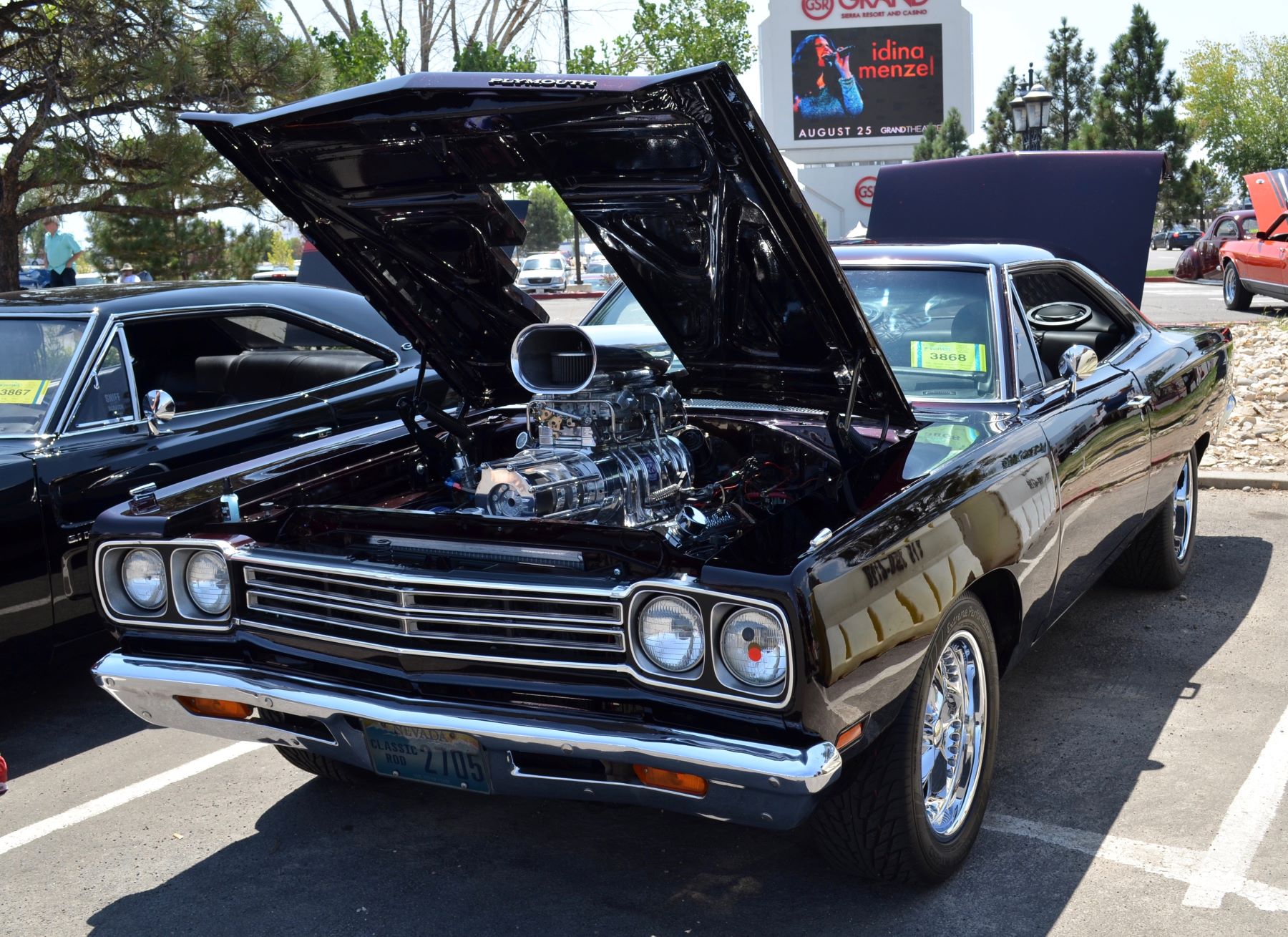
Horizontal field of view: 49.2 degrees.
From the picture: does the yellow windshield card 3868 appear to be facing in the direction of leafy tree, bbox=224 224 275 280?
no

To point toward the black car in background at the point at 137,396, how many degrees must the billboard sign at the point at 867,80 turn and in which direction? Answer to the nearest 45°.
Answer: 0° — it already faces it

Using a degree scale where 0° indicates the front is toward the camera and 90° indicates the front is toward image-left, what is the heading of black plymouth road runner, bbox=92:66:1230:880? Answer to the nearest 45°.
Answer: approximately 45°

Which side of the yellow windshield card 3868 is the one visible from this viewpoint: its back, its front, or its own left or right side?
front

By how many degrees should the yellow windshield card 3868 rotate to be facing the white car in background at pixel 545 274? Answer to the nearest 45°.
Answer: approximately 180°

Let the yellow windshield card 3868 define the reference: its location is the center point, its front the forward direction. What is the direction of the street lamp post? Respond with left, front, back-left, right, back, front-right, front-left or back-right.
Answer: back

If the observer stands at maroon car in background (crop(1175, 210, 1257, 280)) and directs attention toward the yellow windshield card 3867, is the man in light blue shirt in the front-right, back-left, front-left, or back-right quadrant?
front-right

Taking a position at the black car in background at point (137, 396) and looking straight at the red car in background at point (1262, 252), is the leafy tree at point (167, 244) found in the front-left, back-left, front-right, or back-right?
front-left

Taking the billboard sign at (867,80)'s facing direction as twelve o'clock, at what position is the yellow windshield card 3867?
The yellow windshield card 3867 is roughly at 12 o'clock from the billboard sign.

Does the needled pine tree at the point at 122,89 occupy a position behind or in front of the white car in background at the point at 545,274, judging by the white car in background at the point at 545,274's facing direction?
in front

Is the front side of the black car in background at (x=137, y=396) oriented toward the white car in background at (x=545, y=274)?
no

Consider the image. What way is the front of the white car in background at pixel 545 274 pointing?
toward the camera

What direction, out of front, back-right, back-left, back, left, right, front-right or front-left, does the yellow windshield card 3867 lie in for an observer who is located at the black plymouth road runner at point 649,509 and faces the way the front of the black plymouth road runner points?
right

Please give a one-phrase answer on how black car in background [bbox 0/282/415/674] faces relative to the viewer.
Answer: facing the viewer and to the left of the viewer

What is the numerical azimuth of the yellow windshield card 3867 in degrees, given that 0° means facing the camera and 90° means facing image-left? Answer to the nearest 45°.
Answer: approximately 0°

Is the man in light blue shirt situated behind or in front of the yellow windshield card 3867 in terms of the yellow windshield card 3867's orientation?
behind
